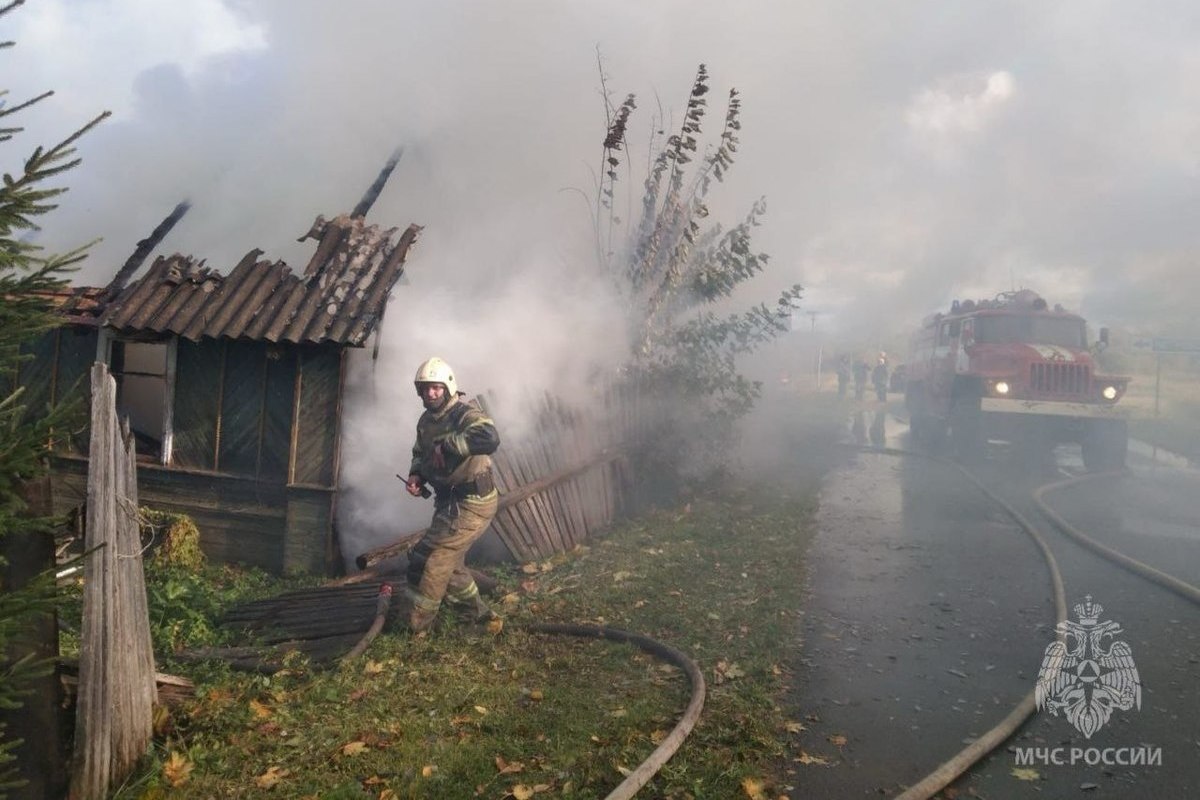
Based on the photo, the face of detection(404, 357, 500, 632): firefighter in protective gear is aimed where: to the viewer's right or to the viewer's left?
to the viewer's left

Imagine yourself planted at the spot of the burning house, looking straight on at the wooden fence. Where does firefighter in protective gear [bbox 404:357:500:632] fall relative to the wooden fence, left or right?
right

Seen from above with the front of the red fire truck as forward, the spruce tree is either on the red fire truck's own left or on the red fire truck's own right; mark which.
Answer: on the red fire truck's own right

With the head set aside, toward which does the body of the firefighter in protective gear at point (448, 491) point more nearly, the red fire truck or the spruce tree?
the spruce tree

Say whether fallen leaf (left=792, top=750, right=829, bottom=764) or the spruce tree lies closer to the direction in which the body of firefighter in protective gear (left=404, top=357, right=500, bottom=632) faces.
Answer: the spruce tree

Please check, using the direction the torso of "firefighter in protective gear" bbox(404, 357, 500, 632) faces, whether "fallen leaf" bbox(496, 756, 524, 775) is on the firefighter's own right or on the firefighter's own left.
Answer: on the firefighter's own left

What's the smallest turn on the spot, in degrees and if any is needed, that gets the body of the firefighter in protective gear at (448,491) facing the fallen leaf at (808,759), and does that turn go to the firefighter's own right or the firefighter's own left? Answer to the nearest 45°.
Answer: approximately 90° to the firefighter's own left

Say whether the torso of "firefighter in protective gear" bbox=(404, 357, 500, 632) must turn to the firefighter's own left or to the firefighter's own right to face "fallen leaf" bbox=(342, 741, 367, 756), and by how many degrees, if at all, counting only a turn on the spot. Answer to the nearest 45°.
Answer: approximately 45° to the firefighter's own left

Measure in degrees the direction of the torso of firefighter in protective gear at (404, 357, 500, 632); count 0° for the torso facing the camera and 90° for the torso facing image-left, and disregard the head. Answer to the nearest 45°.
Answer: approximately 45°

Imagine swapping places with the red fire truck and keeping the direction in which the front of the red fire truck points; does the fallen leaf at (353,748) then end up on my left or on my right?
on my right

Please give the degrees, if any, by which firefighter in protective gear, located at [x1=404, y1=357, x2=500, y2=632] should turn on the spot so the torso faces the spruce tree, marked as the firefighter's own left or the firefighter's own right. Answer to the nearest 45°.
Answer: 0° — they already face it
